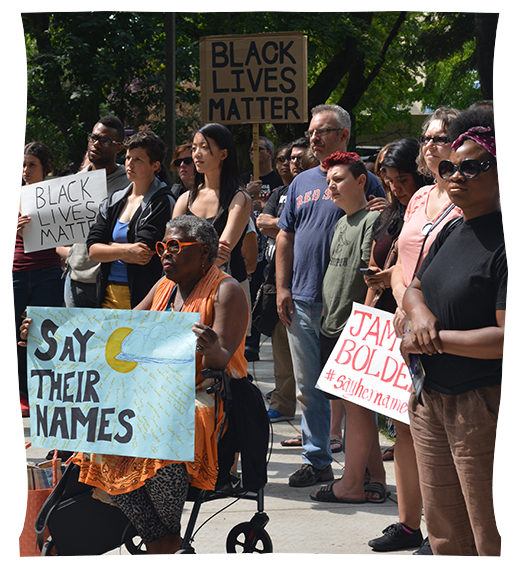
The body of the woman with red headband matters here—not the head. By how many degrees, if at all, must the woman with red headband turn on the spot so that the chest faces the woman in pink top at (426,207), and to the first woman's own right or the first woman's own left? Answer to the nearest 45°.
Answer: approximately 135° to the first woman's own right

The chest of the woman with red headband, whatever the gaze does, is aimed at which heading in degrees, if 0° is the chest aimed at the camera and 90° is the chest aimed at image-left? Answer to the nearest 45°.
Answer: approximately 45°

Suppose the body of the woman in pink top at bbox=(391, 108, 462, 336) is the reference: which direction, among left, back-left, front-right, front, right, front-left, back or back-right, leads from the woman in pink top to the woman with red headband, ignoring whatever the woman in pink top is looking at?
front-left

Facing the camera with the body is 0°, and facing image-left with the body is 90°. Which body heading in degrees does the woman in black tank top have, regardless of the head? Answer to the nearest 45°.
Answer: approximately 45°

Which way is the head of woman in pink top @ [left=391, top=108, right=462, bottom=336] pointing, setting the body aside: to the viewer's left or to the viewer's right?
to the viewer's left

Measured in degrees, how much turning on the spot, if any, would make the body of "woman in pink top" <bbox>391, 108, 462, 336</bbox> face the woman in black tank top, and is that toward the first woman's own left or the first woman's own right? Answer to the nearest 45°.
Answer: approximately 90° to the first woman's own right

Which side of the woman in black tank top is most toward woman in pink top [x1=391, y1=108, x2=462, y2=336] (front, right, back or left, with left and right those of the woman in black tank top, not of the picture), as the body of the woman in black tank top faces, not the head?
left

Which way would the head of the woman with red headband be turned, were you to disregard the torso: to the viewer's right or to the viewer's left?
to the viewer's left

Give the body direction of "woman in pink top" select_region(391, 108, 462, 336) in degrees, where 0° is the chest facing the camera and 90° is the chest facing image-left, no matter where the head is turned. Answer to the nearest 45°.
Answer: approximately 45°

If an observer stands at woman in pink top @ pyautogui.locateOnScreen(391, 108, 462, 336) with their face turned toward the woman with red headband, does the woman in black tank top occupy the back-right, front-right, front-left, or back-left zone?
back-right

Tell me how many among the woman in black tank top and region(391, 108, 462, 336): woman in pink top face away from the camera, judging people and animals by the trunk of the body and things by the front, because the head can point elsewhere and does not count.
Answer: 0
